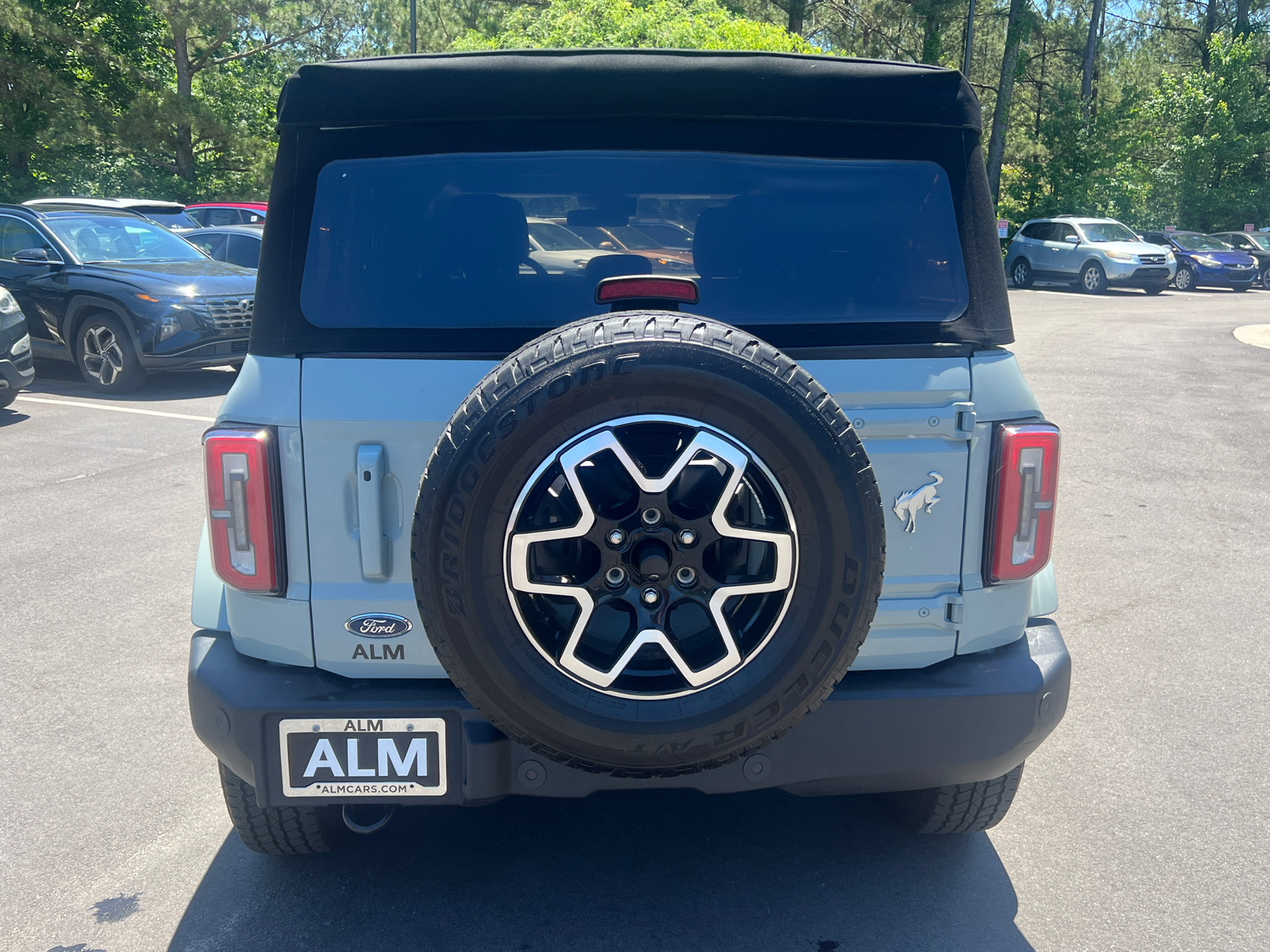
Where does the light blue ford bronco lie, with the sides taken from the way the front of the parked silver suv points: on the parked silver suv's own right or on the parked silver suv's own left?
on the parked silver suv's own right

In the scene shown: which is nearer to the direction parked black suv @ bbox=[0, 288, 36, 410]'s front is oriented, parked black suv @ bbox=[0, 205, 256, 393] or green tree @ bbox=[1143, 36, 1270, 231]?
the green tree

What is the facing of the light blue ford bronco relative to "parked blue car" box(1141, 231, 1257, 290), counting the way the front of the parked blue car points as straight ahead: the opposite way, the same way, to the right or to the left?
the opposite way

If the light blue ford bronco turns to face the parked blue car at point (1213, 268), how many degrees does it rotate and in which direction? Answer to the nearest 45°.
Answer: approximately 45° to its right

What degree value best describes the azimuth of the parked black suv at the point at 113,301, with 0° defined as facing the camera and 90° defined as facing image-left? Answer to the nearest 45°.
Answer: approximately 315°

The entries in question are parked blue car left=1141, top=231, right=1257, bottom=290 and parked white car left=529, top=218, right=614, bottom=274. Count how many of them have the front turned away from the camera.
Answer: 0

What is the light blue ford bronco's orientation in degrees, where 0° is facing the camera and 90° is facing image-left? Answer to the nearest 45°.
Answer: approximately 180°

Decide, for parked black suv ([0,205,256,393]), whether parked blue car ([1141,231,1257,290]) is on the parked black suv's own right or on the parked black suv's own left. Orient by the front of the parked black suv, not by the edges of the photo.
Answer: on the parked black suv's own left

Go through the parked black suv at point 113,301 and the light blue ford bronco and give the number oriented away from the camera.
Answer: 1

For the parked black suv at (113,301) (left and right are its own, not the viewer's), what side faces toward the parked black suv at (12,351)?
right

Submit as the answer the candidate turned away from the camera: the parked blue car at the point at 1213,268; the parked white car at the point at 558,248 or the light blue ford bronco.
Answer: the light blue ford bronco
